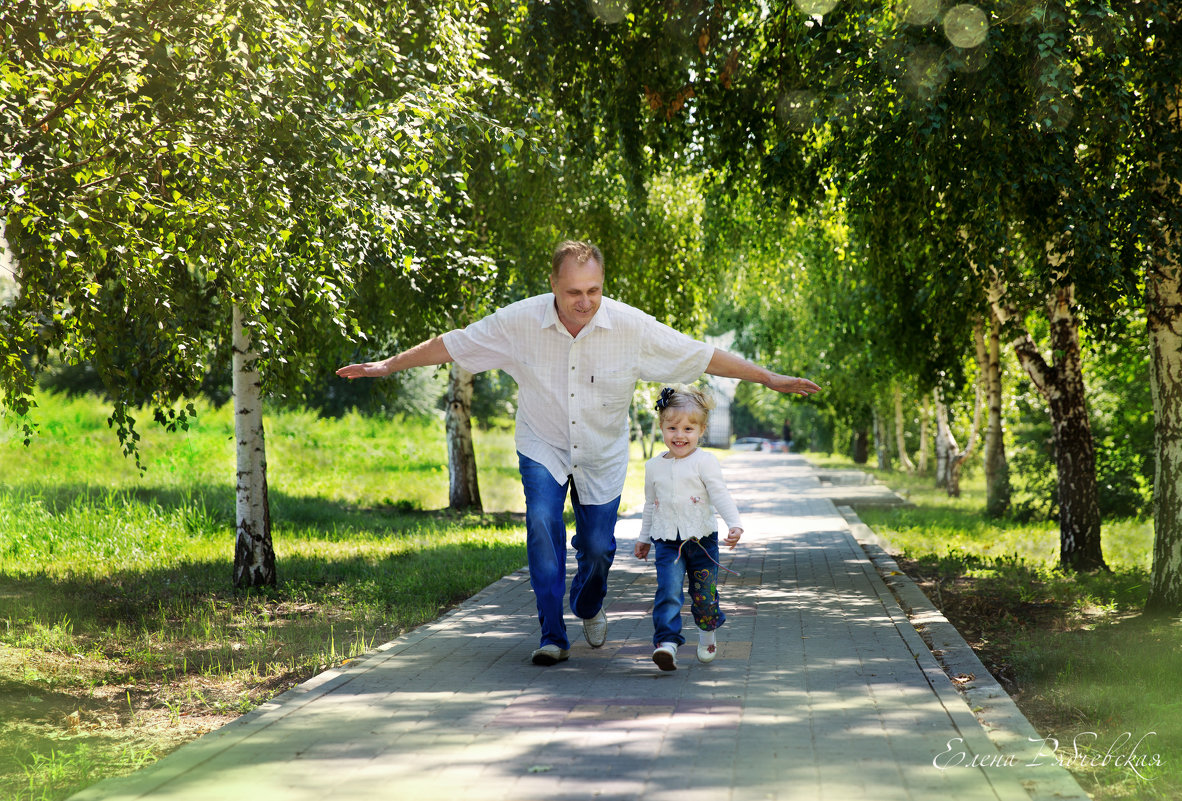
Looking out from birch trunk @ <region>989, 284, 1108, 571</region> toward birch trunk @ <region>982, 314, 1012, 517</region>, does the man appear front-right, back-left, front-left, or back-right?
back-left

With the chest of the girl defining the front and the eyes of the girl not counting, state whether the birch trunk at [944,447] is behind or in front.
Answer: behind

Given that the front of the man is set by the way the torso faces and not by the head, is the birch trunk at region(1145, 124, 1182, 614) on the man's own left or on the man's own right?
on the man's own left

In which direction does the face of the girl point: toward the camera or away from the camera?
toward the camera

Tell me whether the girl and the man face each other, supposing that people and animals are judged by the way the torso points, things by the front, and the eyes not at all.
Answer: no

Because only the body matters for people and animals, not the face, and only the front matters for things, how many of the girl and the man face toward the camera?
2

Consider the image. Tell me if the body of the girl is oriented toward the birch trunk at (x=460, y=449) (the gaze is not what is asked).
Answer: no

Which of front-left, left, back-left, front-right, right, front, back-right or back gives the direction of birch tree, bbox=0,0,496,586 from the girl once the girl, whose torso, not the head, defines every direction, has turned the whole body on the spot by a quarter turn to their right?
front

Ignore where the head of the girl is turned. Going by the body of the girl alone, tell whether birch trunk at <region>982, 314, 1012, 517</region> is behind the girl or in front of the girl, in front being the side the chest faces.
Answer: behind

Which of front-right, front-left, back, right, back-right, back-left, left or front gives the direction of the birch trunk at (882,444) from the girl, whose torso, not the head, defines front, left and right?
back

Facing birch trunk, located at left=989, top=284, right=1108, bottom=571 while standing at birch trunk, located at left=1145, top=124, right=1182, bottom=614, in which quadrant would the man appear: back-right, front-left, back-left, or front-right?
back-left

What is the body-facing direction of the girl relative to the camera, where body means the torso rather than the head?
toward the camera

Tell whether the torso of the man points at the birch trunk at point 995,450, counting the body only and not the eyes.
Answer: no

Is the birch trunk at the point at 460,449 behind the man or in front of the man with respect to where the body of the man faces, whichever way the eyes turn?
behind

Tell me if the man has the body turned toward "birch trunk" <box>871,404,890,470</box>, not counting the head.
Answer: no

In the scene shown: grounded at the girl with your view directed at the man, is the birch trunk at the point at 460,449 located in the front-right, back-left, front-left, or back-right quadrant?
front-right

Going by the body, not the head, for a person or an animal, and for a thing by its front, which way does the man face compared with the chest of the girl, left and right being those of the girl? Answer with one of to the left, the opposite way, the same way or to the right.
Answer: the same way

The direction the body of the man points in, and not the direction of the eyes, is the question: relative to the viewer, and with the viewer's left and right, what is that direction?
facing the viewer

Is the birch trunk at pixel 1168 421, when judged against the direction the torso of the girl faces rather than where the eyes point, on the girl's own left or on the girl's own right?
on the girl's own left
